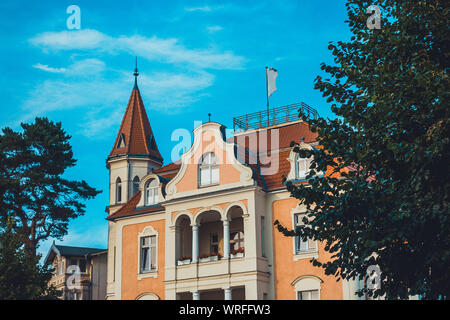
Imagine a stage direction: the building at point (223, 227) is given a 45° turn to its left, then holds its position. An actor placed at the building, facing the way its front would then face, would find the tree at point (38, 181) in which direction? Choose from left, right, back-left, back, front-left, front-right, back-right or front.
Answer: back-right

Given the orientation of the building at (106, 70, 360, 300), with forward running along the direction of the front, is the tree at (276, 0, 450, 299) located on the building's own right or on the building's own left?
on the building's own left
